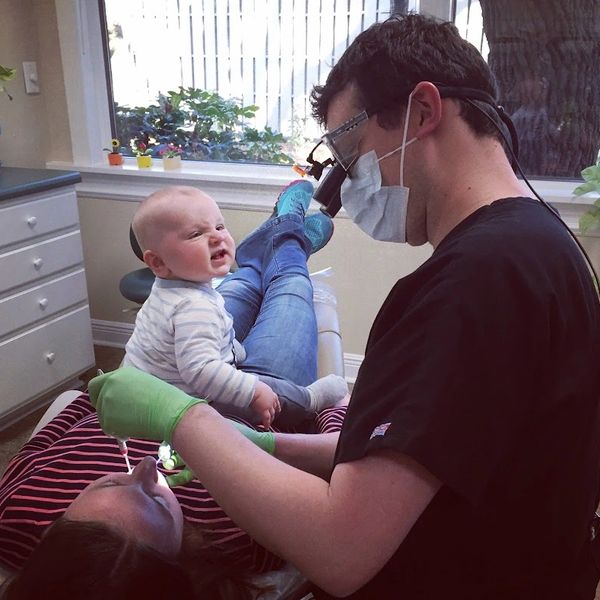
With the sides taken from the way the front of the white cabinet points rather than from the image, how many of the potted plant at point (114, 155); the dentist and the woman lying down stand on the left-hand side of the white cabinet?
1

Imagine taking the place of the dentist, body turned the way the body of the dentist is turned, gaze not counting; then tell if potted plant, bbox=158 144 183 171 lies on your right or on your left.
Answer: on your right

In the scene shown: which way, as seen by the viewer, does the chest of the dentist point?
to the viewer's left

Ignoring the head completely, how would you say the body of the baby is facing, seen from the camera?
to the viewer's right

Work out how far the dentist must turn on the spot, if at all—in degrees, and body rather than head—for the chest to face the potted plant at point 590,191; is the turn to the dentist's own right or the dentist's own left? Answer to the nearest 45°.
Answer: approximately 135° to the dentist's own right

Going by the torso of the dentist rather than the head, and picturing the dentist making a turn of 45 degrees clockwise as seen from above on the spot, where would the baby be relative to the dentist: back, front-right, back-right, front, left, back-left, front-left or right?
front

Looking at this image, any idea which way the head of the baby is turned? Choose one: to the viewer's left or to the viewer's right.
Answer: to the viewer's right

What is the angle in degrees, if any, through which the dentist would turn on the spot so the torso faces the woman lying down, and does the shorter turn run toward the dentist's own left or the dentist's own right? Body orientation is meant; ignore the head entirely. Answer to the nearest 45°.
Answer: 0° — they already face them

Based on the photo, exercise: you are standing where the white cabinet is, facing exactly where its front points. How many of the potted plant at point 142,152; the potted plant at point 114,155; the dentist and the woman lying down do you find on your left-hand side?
2

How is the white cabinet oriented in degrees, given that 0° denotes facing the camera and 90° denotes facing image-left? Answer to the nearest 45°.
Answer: approximately 315°

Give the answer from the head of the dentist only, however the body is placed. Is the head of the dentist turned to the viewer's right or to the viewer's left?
to the viewer's left

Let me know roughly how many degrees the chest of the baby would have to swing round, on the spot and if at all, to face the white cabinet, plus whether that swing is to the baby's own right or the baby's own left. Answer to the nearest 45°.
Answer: approximately 135° to the baby's own left
